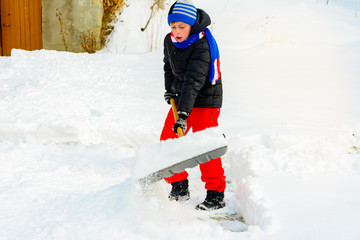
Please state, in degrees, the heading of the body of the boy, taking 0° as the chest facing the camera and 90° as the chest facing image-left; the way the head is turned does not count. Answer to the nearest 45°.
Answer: approximately 45°
